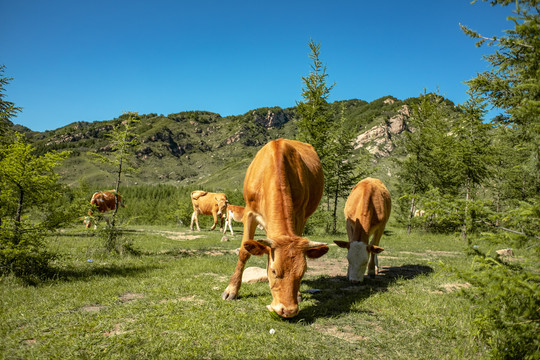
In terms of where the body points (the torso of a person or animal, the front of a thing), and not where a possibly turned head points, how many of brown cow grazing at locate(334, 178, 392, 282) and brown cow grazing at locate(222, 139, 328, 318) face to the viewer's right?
0

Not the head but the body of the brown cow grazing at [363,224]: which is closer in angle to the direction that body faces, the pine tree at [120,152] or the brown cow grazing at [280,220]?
the brown cow grazing

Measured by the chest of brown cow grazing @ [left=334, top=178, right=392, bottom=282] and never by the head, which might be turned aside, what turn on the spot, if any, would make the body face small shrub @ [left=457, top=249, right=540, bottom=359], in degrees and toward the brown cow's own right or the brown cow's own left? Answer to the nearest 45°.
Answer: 0° — it already faces it

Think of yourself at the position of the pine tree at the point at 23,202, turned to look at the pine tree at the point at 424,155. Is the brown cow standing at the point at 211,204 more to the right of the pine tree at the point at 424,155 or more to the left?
left

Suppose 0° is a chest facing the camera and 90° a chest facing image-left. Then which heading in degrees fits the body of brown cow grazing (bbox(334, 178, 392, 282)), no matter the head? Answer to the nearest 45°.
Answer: approximately 0°

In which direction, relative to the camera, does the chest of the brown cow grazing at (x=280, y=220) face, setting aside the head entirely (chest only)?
toward the camera
